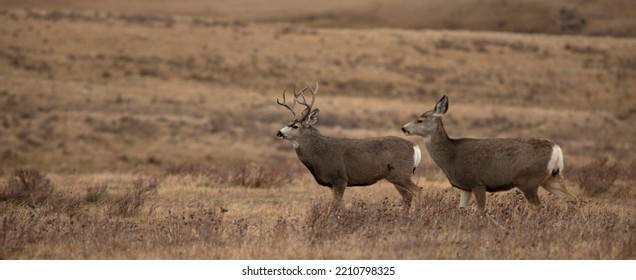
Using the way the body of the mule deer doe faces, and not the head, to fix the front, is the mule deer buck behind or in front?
in front

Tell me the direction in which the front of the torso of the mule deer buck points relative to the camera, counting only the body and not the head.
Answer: to the viewer's left

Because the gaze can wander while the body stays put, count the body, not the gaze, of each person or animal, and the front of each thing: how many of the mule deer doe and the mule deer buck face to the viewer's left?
2

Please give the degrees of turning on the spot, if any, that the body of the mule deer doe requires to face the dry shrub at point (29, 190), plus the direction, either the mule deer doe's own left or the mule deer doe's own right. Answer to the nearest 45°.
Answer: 0° — it already faces it

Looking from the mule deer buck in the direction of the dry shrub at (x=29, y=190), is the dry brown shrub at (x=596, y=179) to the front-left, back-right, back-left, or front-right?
back-right

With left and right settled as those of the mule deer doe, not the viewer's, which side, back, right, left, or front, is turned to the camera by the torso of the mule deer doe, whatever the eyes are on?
left

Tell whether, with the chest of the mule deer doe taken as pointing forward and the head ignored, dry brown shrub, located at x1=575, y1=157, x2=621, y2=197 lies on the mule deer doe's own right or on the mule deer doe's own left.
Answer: on the mule deer doe's own right
